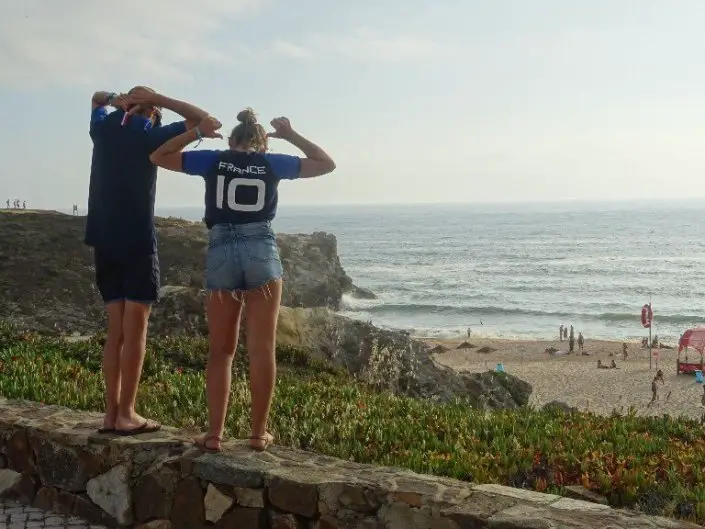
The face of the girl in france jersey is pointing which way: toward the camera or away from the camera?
away from the camera

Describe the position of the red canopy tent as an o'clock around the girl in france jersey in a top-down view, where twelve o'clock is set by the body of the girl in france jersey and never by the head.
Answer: The red canopy tent is roughly at 1 o'clock from the girl in france jersey.

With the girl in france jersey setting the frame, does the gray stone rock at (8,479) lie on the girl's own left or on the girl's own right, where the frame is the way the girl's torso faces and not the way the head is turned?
on the girl's own left

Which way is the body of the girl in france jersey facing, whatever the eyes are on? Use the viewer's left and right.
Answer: facing away from the viewer

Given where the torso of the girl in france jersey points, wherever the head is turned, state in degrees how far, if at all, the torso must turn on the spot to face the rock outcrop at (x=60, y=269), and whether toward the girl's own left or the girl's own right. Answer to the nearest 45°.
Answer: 0° — they already face it

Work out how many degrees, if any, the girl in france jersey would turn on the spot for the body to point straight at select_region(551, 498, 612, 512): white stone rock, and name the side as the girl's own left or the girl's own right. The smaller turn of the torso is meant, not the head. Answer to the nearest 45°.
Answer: approximately 135° to the girl's own right
